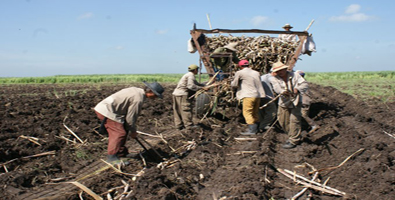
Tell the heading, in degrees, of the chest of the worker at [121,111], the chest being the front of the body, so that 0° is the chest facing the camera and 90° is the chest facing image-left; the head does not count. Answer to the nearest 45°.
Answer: approximately 270°

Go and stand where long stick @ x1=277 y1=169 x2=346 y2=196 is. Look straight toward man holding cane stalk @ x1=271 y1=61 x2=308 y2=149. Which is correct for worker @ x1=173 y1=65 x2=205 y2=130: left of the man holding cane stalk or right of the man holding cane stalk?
left

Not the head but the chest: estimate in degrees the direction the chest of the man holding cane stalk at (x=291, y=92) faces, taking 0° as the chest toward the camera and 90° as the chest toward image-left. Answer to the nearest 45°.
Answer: approximately 45°

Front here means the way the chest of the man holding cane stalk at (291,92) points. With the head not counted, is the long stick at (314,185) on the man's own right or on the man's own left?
on the man's own left

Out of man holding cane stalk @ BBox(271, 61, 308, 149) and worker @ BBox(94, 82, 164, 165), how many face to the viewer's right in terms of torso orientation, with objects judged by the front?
1
